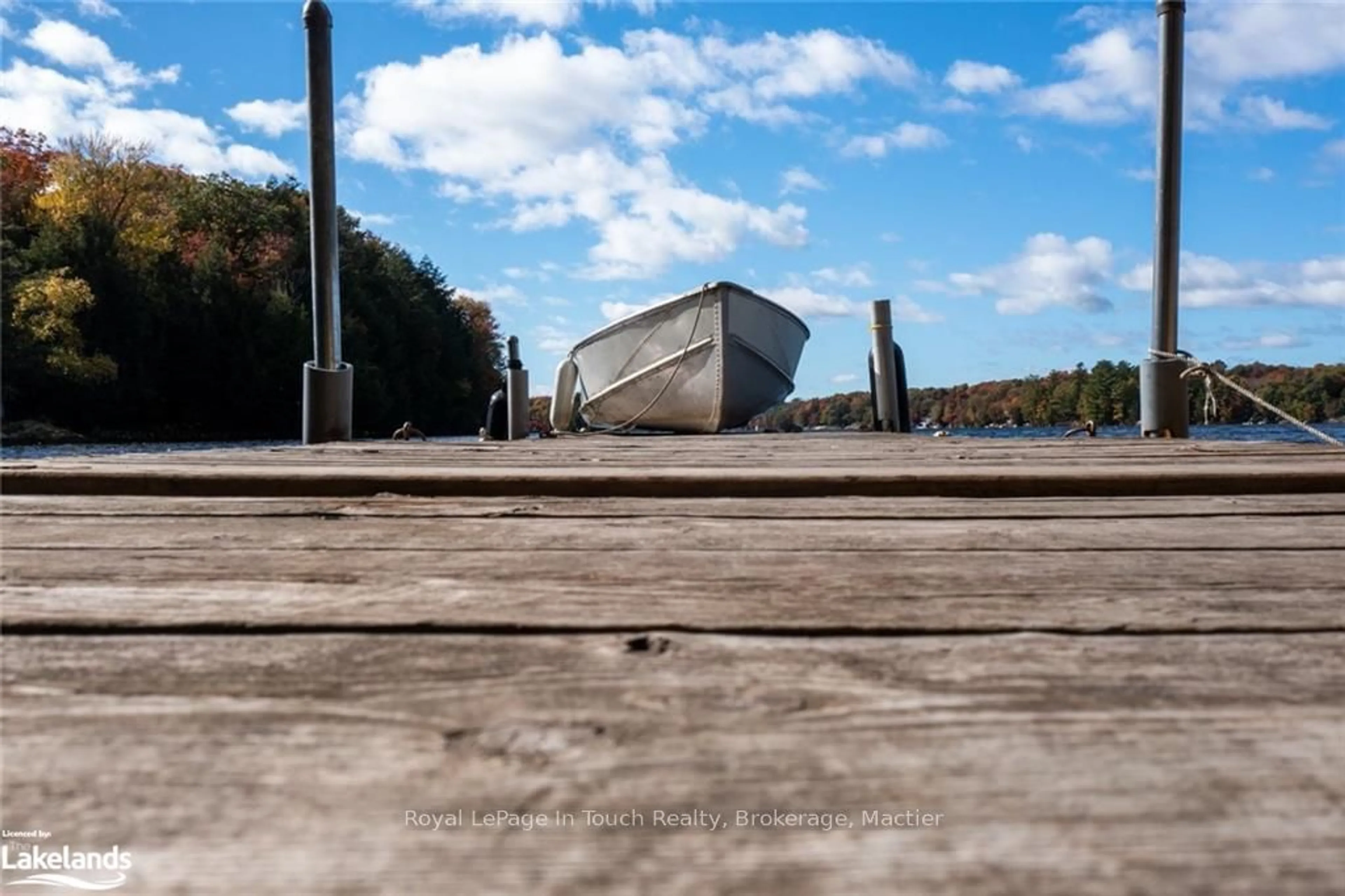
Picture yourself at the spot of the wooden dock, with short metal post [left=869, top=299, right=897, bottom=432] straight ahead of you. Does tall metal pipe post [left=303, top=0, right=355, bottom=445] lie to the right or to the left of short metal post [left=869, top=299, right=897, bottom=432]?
left

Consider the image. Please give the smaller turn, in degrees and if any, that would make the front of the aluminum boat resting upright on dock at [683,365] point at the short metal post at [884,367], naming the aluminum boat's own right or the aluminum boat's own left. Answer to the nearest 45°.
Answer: approximately 45° to the aluminum boat's own left

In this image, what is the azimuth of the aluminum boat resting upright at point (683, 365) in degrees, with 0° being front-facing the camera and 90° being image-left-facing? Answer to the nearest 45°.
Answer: approximately 0°

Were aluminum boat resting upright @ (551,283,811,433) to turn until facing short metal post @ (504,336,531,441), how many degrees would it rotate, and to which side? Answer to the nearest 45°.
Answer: approximately 45° to its right
